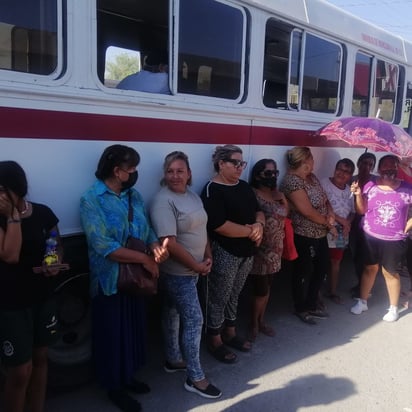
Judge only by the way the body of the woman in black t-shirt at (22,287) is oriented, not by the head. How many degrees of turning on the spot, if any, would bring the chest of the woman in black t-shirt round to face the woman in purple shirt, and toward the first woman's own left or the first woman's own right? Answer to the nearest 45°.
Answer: approximately 135° to the first woman's own left

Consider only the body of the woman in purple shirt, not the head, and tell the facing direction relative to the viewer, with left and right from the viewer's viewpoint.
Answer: facing the viewer

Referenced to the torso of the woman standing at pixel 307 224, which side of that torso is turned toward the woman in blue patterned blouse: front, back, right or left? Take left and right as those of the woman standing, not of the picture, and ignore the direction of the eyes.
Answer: right

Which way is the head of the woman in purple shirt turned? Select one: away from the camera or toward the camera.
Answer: toward the camera

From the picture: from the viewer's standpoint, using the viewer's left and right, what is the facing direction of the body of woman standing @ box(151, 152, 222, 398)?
facing the viewer and to the right of the viewer

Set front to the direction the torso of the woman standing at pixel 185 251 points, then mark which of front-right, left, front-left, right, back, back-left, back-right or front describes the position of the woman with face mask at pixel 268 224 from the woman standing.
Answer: left

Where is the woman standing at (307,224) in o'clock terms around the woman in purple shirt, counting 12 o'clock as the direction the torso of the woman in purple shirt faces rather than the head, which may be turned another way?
The woman standing is roughly at 2 o'clock from the woman in purple shirt.

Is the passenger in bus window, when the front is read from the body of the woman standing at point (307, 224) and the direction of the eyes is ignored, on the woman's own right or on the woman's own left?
on the woman's own right

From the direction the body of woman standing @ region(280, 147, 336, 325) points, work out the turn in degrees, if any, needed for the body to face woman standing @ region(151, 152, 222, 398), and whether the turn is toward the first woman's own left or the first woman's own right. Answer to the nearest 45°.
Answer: approximately 90° to the first woman's own right

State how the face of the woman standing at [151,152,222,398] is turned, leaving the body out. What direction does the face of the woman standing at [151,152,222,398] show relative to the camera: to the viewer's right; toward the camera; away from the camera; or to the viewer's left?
toward the camera

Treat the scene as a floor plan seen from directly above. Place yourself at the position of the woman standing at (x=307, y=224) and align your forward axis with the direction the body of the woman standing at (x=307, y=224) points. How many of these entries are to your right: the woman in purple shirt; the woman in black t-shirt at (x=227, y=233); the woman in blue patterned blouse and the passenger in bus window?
3

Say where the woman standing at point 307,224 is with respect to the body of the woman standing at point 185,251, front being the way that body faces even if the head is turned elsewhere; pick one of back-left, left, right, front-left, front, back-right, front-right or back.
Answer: left

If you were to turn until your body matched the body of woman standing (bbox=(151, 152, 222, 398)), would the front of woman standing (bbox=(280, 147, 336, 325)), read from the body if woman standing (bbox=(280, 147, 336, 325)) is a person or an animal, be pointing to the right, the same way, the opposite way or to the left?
the same way

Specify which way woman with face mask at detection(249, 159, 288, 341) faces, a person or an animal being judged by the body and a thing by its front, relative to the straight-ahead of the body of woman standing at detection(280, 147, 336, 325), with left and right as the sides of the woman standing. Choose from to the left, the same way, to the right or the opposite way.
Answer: the same way

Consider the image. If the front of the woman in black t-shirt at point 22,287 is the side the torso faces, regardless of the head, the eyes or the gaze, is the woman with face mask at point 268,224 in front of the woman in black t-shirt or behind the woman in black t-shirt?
behind
